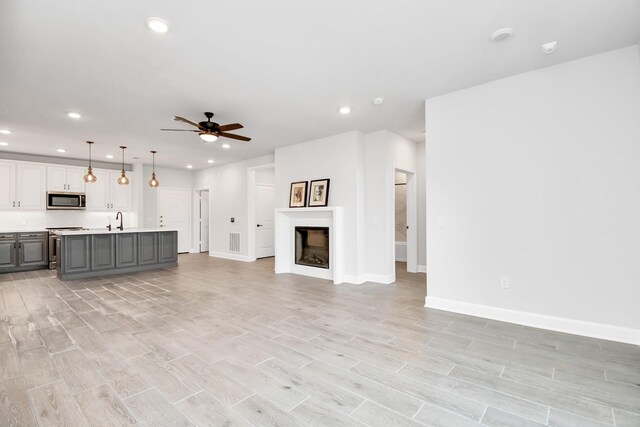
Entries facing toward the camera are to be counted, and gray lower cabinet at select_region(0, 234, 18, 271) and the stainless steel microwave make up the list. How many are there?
2

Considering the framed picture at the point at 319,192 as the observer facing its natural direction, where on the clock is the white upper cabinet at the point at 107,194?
The white upper cabinet is roughly at 2 o'clock from the framed picture.

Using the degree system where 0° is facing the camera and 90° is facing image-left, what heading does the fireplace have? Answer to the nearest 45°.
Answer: approximately 45°

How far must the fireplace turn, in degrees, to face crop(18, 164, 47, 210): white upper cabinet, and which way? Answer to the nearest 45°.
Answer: approximately 45° to its right

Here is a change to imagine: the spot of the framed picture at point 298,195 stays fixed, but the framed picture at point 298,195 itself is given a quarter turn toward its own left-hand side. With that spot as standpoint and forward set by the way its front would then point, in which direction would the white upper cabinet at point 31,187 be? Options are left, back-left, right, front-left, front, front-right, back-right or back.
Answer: back-right

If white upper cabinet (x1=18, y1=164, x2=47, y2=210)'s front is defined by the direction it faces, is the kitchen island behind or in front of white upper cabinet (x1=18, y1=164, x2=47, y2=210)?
in front

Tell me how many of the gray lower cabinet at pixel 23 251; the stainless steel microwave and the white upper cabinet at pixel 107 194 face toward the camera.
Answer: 3

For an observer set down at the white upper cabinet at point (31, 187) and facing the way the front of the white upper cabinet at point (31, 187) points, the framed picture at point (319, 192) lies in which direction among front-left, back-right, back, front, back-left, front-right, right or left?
front-left

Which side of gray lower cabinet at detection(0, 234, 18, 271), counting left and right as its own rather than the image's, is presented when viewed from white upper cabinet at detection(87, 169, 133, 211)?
left
